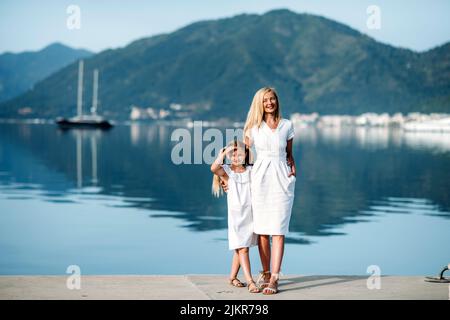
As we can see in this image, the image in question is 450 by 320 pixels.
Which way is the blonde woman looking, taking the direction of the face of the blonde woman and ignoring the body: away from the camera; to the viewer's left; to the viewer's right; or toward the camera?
toward the camera

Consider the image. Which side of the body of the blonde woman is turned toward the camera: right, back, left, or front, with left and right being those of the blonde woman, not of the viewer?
front

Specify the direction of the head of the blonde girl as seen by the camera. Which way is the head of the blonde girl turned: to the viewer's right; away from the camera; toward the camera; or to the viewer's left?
toward the camera
